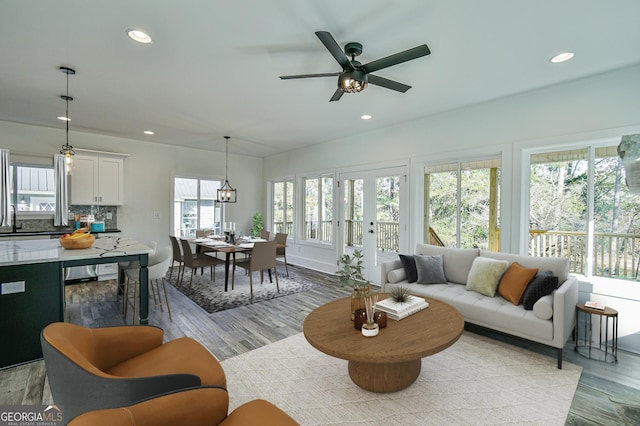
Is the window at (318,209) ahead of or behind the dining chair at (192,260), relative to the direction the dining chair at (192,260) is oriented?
ahead

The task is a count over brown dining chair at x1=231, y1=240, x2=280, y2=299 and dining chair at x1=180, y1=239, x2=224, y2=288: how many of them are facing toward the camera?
0

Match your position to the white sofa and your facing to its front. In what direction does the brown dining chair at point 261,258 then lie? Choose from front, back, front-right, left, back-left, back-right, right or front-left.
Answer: front-right

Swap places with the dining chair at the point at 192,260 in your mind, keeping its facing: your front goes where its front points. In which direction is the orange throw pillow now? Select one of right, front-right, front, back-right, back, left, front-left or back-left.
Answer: right

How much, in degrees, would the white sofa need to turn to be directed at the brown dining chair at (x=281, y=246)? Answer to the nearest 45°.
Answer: approximately 45° to its right

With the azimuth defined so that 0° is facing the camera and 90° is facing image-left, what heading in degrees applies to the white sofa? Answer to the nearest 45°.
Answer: approximately 45°

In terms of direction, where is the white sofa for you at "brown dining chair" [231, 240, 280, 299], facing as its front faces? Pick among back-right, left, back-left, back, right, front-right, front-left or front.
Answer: back

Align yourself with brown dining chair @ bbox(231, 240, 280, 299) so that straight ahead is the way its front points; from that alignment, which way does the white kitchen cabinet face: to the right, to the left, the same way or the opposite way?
the opposite way

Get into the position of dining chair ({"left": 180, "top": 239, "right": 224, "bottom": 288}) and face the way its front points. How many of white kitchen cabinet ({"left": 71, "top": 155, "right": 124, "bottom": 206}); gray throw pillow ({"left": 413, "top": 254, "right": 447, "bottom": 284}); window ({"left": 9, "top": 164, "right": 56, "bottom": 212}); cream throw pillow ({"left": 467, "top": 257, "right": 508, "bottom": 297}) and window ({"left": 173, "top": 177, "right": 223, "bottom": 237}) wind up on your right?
2

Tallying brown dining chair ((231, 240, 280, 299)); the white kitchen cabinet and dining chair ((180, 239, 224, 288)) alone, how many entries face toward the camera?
1

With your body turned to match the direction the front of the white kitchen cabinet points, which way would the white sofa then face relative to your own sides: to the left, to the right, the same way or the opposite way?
to the right

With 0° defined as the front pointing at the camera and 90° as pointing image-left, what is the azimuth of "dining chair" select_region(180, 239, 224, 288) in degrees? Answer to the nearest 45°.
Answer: approximately 225°

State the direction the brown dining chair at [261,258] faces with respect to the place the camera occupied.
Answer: facing away from the viewer and to the left of the viewer

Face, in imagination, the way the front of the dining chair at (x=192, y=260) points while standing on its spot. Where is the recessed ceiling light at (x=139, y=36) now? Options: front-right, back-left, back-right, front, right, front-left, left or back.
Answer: back-right
